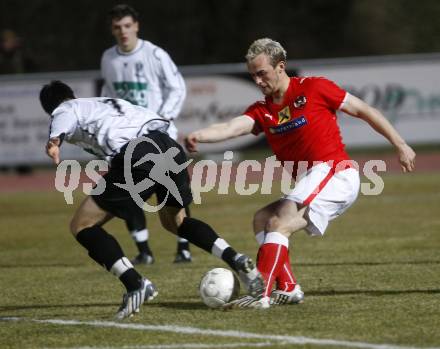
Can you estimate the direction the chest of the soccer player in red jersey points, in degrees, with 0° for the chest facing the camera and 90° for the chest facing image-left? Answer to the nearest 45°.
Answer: approximately 45°

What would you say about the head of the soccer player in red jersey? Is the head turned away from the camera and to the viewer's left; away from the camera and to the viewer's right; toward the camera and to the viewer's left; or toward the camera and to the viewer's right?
toward the camera and to the viewer's left

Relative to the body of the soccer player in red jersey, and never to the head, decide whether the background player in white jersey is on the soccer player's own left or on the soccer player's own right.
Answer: on the soccer player's own right
